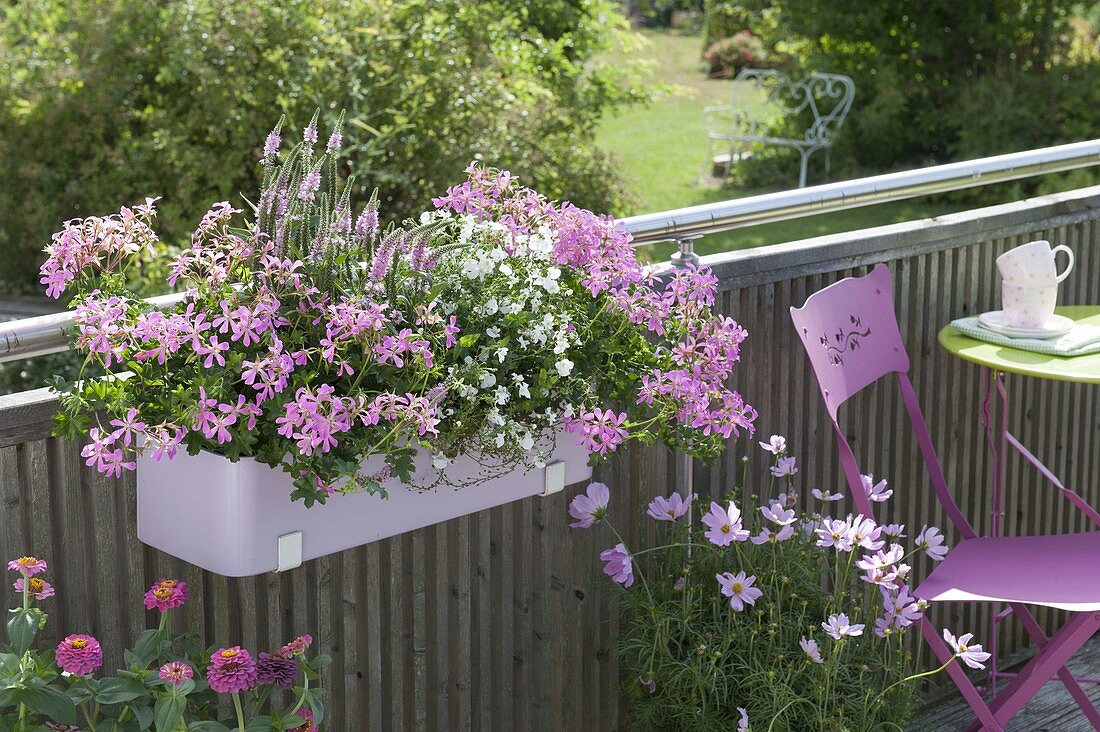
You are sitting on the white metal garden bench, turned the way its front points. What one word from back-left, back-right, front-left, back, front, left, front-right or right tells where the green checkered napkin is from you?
front-left

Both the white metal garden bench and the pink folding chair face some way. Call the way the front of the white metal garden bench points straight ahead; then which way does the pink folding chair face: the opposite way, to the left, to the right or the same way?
to the left

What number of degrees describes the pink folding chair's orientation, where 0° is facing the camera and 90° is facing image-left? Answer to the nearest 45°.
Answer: approximately 315°

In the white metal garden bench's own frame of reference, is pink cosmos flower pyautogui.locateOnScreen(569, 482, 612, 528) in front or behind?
in front

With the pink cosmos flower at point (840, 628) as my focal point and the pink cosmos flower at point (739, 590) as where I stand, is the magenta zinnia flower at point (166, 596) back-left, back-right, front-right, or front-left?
back-right

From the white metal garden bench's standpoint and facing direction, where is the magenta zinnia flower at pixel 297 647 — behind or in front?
in front

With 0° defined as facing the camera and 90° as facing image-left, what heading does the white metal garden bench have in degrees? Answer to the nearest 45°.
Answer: approximately 45°

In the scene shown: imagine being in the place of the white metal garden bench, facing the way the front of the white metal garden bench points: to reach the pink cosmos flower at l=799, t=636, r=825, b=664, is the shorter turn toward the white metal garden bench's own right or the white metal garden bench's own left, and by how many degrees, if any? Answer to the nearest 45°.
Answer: approximately 45° to the white metal garden bench's own left

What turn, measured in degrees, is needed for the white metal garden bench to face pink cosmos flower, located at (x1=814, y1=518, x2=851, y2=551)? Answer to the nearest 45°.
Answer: approximately 45° to its left

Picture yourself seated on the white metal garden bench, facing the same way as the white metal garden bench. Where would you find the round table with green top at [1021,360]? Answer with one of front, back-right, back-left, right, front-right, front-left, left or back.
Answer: front-left

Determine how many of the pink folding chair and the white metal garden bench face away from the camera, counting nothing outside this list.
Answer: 0
